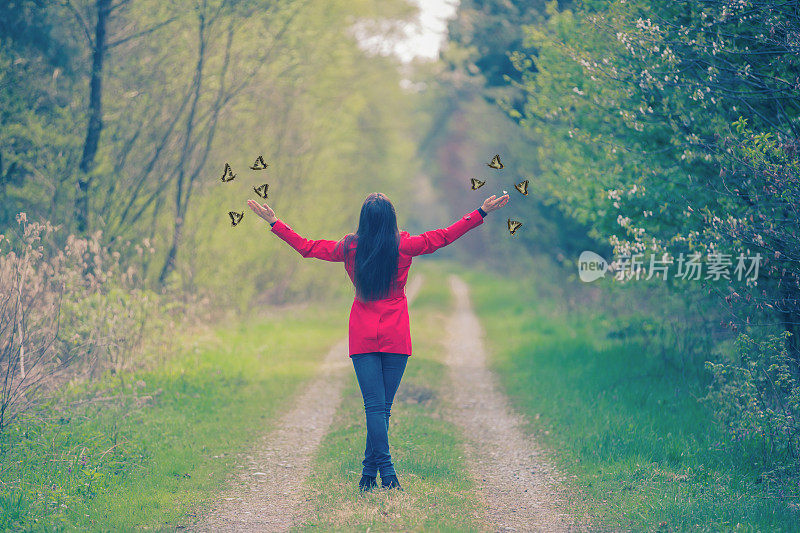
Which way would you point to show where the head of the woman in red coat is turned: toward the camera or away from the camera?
away from the camera

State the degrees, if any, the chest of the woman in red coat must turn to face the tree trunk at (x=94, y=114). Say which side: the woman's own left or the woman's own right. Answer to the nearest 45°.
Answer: approximately 45° to the woman's own left

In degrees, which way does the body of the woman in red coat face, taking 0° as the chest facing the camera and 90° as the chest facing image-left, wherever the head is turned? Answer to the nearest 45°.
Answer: approximately 180°
